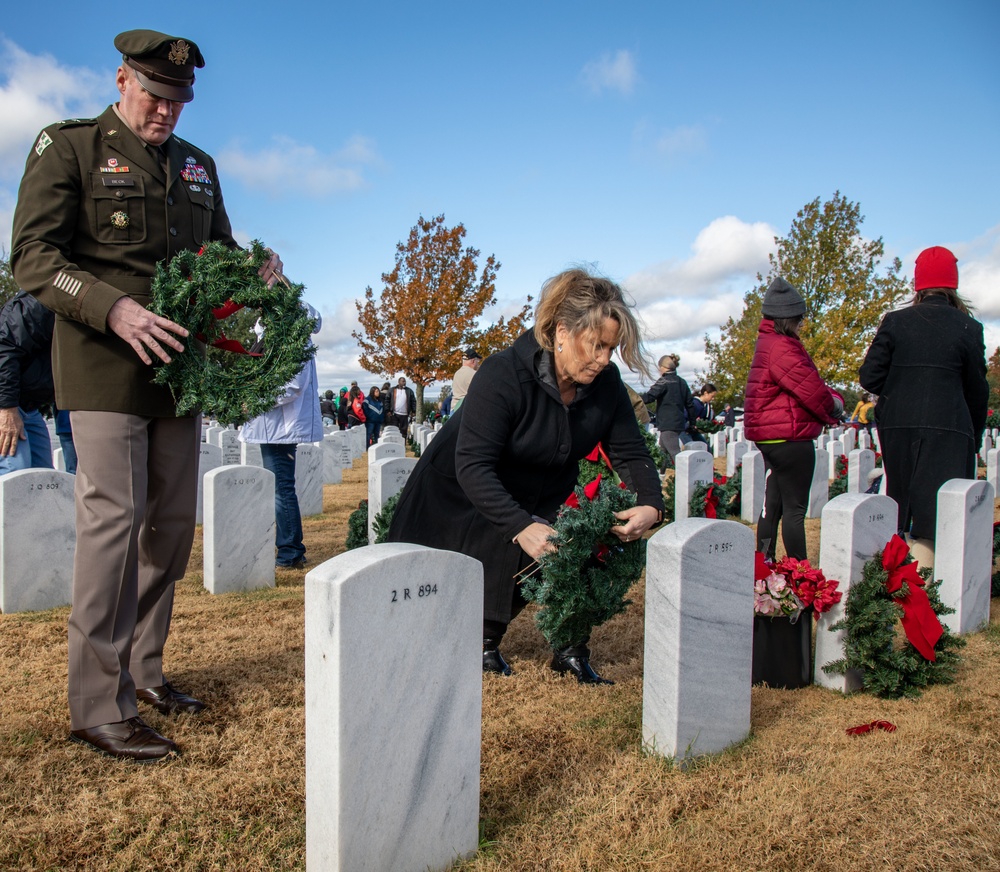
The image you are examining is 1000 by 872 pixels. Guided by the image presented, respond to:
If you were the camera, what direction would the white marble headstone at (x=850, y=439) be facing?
facing the viewer and to the right of the viewer

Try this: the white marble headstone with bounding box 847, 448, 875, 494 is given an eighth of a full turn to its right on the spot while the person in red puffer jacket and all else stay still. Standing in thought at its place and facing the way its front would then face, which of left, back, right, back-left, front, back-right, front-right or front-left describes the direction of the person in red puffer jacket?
front

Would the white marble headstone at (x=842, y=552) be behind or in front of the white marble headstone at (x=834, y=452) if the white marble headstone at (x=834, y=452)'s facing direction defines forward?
in front

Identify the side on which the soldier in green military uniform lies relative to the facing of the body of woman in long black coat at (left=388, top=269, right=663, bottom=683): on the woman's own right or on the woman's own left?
on the woman's own right

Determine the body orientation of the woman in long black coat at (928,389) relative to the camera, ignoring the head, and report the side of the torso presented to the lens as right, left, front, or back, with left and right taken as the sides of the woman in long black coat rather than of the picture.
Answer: back

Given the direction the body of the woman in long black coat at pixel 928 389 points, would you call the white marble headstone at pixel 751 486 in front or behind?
in front

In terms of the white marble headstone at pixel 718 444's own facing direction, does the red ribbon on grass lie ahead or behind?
ahead

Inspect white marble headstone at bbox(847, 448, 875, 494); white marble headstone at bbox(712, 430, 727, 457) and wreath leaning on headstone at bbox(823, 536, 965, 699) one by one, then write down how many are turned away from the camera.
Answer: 0

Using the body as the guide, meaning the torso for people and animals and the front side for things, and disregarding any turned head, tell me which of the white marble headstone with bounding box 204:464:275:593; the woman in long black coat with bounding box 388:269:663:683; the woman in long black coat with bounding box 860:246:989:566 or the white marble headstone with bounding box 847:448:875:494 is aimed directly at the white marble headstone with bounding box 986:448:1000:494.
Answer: the woman in long black coat with bounding box 860:246:989:566

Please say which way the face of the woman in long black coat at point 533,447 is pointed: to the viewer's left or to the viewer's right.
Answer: to the viewer's right

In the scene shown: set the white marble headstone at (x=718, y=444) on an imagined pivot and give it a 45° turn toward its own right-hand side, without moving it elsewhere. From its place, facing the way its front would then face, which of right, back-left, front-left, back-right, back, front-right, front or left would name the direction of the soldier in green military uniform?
front

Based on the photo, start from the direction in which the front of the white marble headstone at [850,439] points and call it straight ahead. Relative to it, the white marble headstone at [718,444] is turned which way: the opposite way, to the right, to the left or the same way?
the same way

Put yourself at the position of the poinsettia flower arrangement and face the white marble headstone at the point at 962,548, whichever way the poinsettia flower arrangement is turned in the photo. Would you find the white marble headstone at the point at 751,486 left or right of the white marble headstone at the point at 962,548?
left
